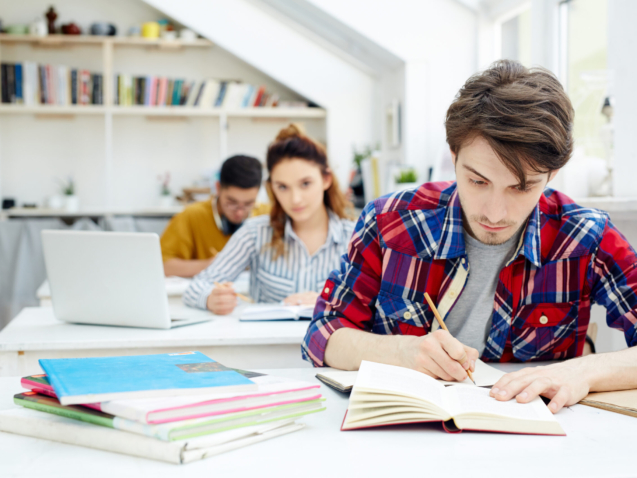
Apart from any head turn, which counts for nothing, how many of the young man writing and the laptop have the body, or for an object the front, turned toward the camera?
1

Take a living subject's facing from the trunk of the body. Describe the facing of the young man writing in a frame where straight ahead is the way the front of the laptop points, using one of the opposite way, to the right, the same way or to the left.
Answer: the opposite way

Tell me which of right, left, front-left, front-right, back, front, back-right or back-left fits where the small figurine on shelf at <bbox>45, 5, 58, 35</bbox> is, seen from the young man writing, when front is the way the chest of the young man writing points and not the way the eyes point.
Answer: back-right

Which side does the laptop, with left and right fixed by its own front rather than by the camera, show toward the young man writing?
right

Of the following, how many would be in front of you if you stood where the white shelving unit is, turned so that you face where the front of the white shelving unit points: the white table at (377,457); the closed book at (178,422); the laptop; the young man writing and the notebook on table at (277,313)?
5

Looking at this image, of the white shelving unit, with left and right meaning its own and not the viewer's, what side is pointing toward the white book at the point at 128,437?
front

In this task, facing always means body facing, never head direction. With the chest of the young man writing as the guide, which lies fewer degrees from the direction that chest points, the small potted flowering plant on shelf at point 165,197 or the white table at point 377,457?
the white table

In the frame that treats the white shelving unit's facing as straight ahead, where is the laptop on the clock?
The laptop is roughly at 12 o'clock from the white shelving unit.

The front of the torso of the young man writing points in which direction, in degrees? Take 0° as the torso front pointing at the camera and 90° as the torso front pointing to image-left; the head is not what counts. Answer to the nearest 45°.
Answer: approximately 0°

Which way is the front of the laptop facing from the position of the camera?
facing away from the viewer and to the right of the viewer

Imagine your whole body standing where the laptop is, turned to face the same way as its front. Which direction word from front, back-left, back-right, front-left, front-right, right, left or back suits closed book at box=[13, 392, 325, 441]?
back-right

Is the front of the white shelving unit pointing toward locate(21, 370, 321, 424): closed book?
yes

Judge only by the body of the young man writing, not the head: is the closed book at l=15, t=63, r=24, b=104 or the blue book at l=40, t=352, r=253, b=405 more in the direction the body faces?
the blue book
